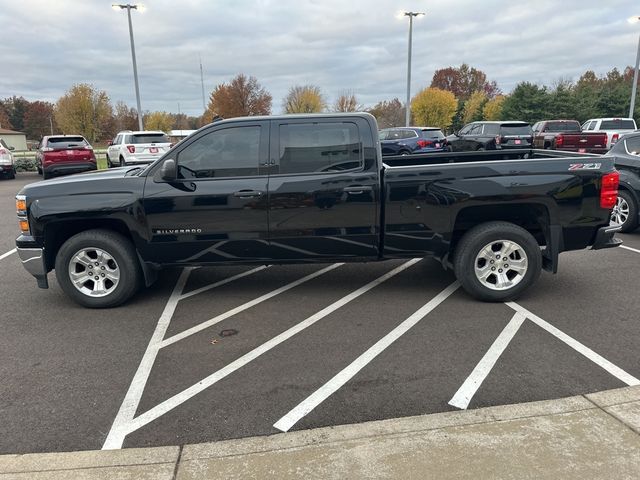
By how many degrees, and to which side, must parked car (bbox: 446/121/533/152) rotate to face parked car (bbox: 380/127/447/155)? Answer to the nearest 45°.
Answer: approximately 45° to its left

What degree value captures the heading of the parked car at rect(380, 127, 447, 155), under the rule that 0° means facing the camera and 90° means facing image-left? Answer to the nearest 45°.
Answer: approximately 135°

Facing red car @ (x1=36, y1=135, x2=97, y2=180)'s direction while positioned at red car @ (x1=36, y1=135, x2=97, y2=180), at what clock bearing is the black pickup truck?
The black pickup truck is roughly at 6 o'clock from the red car.

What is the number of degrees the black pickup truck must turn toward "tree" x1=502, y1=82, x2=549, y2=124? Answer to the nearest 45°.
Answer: approximately 135° to its right

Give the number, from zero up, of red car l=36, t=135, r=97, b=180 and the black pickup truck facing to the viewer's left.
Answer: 1

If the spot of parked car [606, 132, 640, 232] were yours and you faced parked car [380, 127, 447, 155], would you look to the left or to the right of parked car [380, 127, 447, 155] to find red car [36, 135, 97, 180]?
left

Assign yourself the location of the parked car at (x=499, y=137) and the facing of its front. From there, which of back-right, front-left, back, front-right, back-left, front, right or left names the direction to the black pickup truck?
back-left

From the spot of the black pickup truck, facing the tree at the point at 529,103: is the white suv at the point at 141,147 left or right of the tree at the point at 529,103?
left

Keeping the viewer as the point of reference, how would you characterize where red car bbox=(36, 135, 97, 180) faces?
facing away from the viewer

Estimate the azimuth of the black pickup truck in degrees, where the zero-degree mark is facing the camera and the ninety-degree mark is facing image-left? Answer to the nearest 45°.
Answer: approximately 90°

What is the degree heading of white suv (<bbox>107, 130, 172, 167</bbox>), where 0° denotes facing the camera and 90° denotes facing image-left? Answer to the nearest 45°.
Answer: approximately 135°

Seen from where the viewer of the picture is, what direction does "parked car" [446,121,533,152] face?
facing away from the viewer and to the left of the viewer
